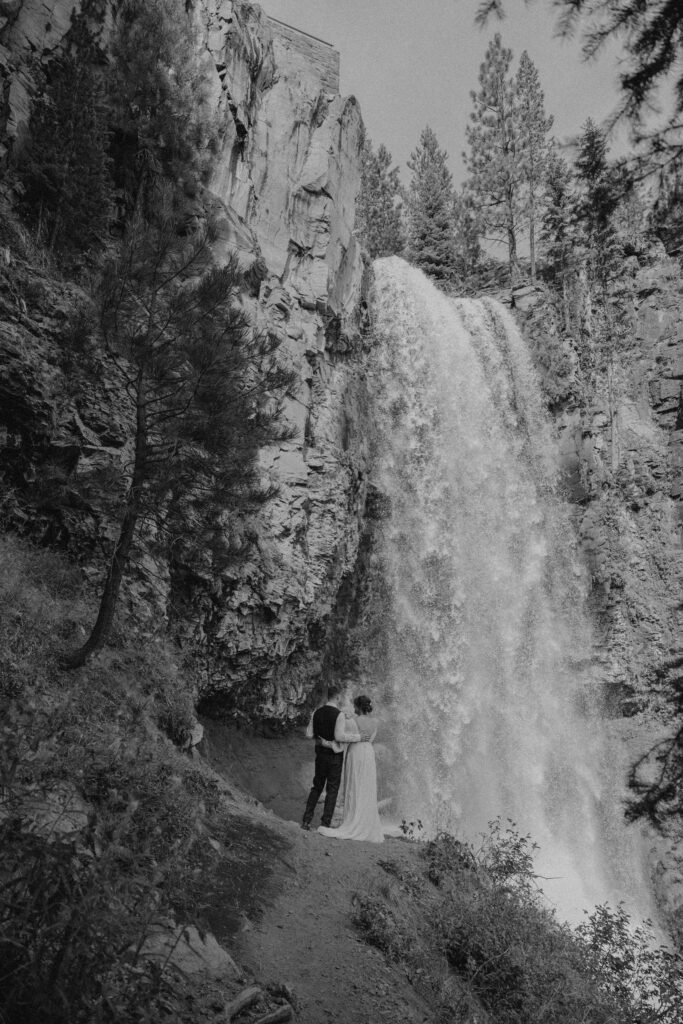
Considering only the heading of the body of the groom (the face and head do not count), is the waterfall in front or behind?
in front

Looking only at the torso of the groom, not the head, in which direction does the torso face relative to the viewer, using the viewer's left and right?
facing away from the viewer and to the right of the viewer

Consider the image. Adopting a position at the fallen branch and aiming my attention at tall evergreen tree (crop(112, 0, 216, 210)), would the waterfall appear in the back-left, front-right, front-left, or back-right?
front-right

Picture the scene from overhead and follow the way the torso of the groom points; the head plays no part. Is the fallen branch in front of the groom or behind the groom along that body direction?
behind

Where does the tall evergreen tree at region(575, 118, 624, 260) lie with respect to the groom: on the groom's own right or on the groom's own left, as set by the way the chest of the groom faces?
on the groom's own right
